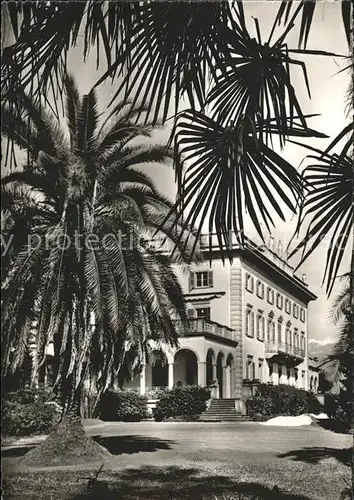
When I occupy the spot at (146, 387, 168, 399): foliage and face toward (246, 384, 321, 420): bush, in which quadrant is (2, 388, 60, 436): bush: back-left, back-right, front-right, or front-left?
back-right

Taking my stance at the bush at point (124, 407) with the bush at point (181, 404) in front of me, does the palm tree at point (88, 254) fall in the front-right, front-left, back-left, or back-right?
back-right
